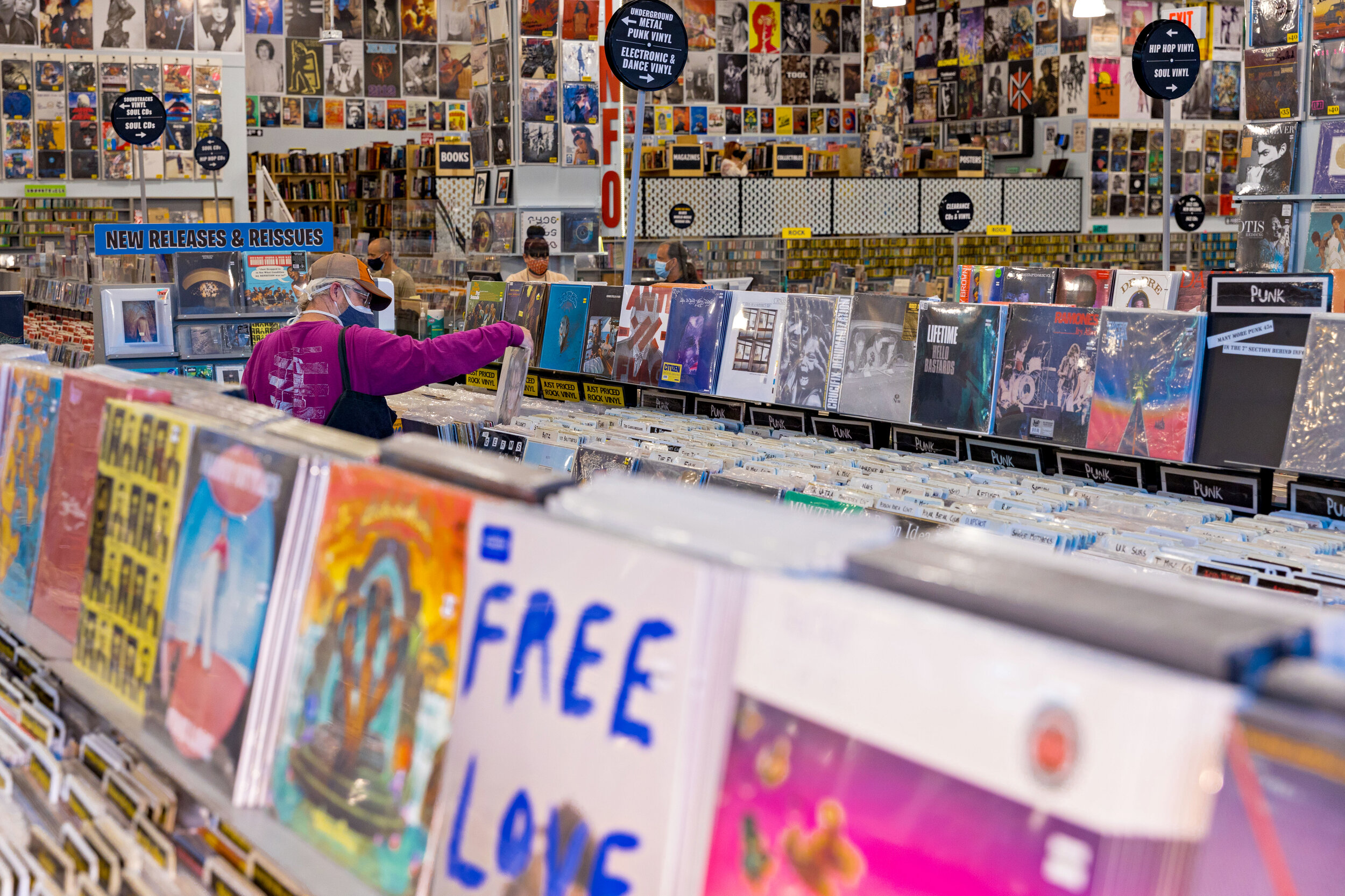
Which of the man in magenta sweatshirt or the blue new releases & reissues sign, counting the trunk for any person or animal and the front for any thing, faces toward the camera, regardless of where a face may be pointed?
the blue new releases & reissues sign

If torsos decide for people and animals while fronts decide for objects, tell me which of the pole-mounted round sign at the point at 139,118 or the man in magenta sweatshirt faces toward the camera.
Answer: the pole-mounted round sign

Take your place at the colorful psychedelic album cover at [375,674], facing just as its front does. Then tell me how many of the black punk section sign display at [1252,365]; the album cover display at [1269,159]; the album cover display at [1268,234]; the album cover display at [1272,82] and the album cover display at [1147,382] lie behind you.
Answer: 5

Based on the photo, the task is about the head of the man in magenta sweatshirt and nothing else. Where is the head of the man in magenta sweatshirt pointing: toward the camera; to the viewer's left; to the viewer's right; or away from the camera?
to the viewer's right

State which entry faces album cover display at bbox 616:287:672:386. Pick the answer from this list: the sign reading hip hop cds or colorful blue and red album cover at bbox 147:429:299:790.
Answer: the sign reading hip hop cds

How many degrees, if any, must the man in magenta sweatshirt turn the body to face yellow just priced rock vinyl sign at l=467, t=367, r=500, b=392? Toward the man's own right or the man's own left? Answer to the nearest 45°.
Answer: approximately 45° to the man's own left

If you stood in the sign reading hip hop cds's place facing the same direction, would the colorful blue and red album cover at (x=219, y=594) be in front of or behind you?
in front

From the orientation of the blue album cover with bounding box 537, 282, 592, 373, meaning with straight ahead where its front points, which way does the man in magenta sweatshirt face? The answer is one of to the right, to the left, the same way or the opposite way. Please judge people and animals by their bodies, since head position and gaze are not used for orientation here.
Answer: the opposite way

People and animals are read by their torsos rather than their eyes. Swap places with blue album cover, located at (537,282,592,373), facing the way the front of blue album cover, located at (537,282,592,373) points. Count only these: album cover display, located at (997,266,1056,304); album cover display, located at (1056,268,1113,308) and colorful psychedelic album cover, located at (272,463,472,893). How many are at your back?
2

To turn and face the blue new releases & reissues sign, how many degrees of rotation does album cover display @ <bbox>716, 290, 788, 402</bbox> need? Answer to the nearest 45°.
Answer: approximately 90° to its right

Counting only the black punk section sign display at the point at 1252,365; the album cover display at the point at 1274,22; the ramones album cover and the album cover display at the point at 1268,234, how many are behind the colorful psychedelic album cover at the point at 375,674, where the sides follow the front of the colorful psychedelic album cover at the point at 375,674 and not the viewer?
4

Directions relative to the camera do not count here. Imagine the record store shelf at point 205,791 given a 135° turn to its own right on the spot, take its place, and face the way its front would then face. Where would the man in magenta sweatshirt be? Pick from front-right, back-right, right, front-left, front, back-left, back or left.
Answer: front

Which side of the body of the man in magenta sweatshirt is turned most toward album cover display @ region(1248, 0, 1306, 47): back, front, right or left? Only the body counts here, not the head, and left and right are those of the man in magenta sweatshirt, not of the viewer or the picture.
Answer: front

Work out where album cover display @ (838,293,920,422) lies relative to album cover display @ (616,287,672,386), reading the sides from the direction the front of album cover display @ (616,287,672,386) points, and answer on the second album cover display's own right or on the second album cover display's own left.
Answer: on the second album cover display's own left

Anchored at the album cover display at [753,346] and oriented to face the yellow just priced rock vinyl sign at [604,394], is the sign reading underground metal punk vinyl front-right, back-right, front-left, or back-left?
front-right

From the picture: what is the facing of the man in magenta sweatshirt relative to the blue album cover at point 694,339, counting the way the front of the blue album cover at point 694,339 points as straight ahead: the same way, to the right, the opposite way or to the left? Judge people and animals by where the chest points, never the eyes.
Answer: the opposite way

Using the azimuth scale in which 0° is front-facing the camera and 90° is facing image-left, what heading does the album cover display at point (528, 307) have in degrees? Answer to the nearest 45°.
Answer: approximately 45°

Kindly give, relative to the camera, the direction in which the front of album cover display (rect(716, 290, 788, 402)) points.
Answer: facing the viewer and to the left of the viewer

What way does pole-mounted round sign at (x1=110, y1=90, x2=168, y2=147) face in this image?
toward the camera

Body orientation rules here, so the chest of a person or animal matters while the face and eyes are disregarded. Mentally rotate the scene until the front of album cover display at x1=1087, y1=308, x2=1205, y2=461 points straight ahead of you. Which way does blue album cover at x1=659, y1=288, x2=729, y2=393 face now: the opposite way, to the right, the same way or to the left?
the same way
